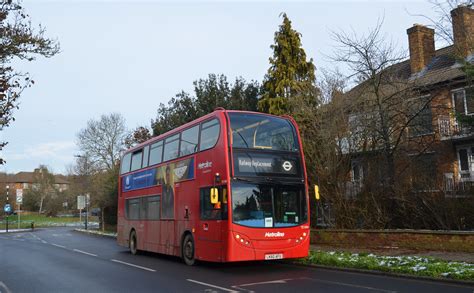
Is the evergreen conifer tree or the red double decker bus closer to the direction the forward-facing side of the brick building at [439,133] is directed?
the red double decker bus

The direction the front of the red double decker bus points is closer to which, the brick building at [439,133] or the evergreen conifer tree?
the brick building

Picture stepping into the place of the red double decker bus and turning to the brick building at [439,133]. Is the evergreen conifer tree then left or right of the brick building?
left

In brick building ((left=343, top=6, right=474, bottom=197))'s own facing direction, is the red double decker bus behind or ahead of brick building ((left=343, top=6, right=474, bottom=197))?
ahead

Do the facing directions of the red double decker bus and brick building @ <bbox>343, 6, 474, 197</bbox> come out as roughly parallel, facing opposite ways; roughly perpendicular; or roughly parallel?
roughly perpendicular

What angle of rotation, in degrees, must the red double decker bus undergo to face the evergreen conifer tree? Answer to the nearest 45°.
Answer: approximately 135° to its left

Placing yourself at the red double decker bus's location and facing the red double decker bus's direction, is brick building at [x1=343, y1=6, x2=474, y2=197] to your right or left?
on your left

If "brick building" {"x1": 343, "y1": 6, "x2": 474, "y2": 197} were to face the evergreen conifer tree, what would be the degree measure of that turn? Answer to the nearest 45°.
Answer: approximately 90° to its right

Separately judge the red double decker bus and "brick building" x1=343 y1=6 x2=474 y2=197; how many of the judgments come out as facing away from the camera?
0

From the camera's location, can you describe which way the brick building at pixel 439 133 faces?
facing the viewer and to the left of the viewer
